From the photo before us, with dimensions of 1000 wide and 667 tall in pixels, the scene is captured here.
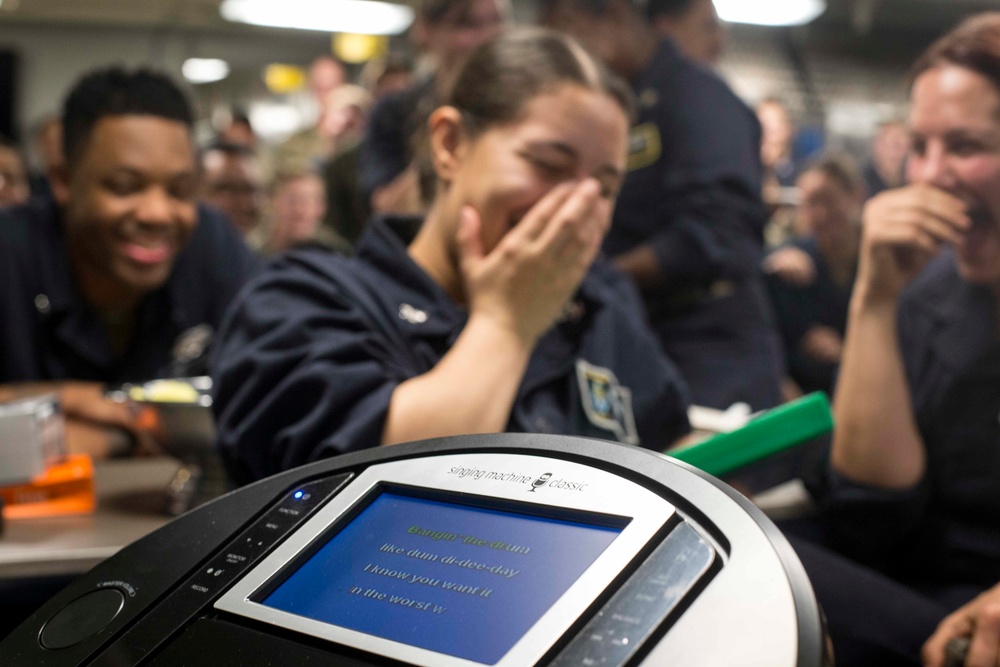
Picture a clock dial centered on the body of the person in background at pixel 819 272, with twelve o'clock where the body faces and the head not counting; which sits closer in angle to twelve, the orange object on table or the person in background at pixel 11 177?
the orange object on table

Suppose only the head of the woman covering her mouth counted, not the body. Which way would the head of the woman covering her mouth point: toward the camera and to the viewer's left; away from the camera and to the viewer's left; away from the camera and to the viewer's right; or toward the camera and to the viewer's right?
toward the camera and to the viewer's right

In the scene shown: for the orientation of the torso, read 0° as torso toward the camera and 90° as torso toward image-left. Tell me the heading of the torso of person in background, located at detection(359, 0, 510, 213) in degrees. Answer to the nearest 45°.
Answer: approximately 315°

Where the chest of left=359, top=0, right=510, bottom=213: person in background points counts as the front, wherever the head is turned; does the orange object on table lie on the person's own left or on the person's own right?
on the person's own right

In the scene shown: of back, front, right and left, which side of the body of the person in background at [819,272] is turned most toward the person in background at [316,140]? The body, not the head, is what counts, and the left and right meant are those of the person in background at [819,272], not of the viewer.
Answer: right

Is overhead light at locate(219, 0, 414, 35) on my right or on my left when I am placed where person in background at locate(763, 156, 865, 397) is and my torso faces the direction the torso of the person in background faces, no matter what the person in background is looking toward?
on my right
